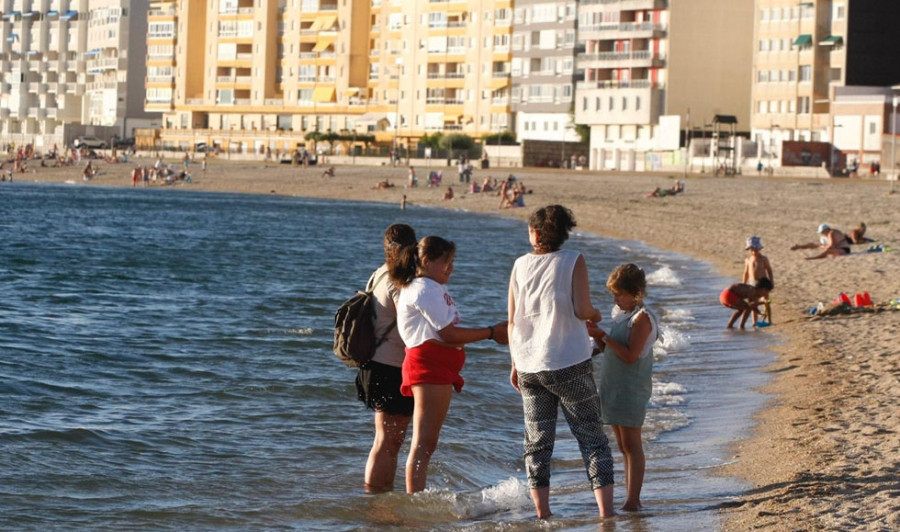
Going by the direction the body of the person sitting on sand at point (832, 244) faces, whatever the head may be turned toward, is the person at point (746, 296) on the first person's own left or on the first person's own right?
on the first person's own left

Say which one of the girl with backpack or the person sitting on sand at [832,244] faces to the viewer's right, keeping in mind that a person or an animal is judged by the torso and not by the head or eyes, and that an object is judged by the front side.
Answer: the girl with backpack

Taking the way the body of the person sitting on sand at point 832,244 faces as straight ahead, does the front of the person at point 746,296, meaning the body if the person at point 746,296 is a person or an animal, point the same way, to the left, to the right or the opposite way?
the opposite way

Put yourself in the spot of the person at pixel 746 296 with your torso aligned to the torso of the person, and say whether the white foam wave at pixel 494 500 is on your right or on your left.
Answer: on your right

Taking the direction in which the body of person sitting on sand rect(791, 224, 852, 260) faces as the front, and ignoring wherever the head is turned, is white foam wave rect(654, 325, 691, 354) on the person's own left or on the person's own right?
on the person's own left

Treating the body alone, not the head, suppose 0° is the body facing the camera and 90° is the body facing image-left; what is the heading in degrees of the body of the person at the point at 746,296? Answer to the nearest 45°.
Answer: approximately 270°

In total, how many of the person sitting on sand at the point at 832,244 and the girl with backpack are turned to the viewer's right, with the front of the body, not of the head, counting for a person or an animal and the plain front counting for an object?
1

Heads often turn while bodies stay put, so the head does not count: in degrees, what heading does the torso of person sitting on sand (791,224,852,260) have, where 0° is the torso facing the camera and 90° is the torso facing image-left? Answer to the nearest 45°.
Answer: approximately 90°

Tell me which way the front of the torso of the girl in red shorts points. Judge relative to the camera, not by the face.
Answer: to the viewer's right

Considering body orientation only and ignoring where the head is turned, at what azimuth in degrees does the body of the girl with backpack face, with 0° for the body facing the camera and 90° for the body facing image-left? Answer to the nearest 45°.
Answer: approximately 270°

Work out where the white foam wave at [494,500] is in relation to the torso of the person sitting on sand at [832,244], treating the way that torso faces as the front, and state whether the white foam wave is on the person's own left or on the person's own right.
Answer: on the person's own left
